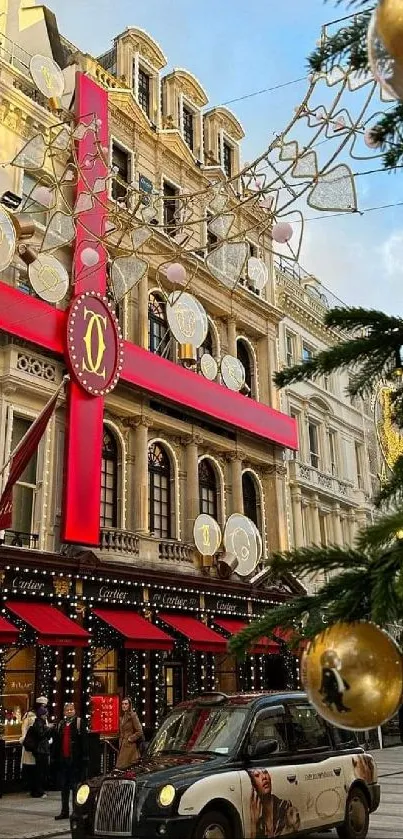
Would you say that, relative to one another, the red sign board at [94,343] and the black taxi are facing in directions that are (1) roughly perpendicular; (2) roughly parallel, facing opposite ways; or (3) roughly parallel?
roughly perpendicular

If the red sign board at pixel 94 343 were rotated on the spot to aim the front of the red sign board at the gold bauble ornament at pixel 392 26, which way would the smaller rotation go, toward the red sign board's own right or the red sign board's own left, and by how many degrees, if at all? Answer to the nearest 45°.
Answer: approximately 45° to the red sign board's own right

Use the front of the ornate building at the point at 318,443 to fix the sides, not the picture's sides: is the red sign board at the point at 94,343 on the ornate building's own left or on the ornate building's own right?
on the ornate building's own right

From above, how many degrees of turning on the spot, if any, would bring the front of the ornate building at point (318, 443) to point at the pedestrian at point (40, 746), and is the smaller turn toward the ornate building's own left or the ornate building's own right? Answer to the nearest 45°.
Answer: approximately 45° to the ornate building's own right

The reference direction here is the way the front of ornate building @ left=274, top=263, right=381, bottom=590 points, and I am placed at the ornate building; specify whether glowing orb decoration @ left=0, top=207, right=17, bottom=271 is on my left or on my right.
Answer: on my right

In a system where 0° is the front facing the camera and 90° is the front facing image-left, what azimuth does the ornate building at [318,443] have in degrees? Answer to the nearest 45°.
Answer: approximately 315°

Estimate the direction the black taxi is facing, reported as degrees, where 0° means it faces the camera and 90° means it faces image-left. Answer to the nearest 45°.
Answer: approximately 45°

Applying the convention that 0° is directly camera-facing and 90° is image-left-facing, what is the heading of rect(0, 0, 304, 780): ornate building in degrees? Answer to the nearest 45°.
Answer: approximately 315°

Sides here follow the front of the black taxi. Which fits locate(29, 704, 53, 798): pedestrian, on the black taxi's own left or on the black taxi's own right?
on the black taxi's own right

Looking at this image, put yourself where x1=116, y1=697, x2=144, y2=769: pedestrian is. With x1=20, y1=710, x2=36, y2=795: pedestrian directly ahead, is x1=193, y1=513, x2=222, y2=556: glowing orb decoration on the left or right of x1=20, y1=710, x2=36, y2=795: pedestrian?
right

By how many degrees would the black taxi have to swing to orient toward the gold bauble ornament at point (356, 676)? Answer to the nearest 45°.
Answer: approximately 45° to its left
